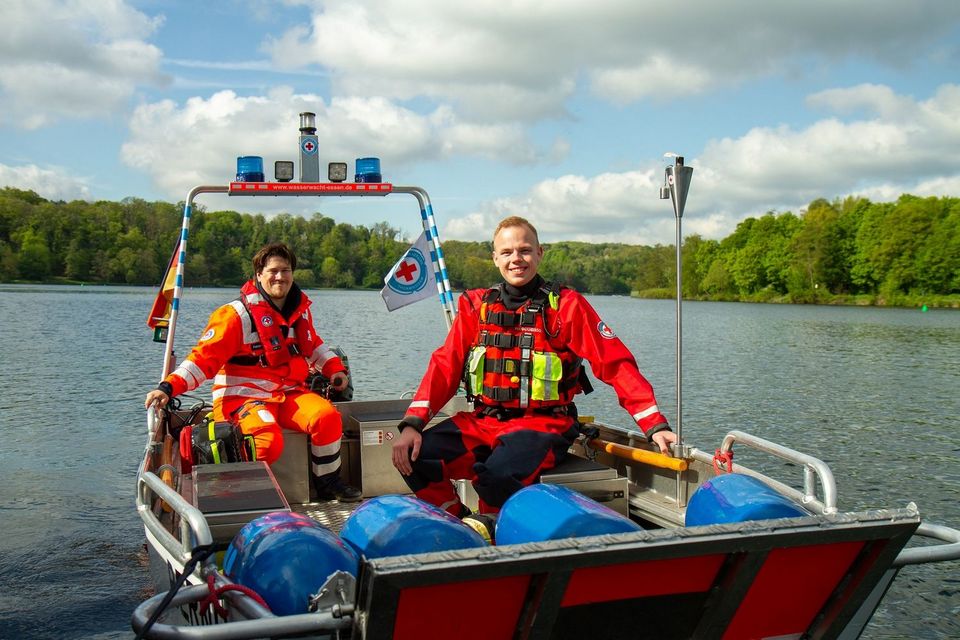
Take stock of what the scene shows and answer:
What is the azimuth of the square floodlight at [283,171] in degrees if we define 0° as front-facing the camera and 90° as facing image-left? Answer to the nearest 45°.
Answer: approximately 0°

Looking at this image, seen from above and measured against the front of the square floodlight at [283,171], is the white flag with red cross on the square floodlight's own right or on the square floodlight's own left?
on the square floodlight's own left

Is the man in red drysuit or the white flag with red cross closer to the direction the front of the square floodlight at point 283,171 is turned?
the man in red drysuit

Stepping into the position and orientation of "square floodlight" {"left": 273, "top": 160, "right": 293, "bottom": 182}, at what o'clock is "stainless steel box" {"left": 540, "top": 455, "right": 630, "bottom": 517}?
The stainless steel box is roughly at 11 o'clock from the square floodlight.

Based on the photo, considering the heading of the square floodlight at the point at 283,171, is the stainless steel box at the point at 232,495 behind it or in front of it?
in front

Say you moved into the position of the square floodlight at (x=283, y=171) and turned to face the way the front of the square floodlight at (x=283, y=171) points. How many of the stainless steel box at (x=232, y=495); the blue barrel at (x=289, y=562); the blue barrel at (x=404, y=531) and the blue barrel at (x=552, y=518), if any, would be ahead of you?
4

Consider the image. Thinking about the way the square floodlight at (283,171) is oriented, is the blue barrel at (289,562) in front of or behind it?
in front

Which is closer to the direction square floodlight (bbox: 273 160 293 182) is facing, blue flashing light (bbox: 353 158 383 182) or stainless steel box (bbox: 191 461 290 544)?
the stainless steel box

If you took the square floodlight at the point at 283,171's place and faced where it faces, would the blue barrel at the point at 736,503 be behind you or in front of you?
in front
